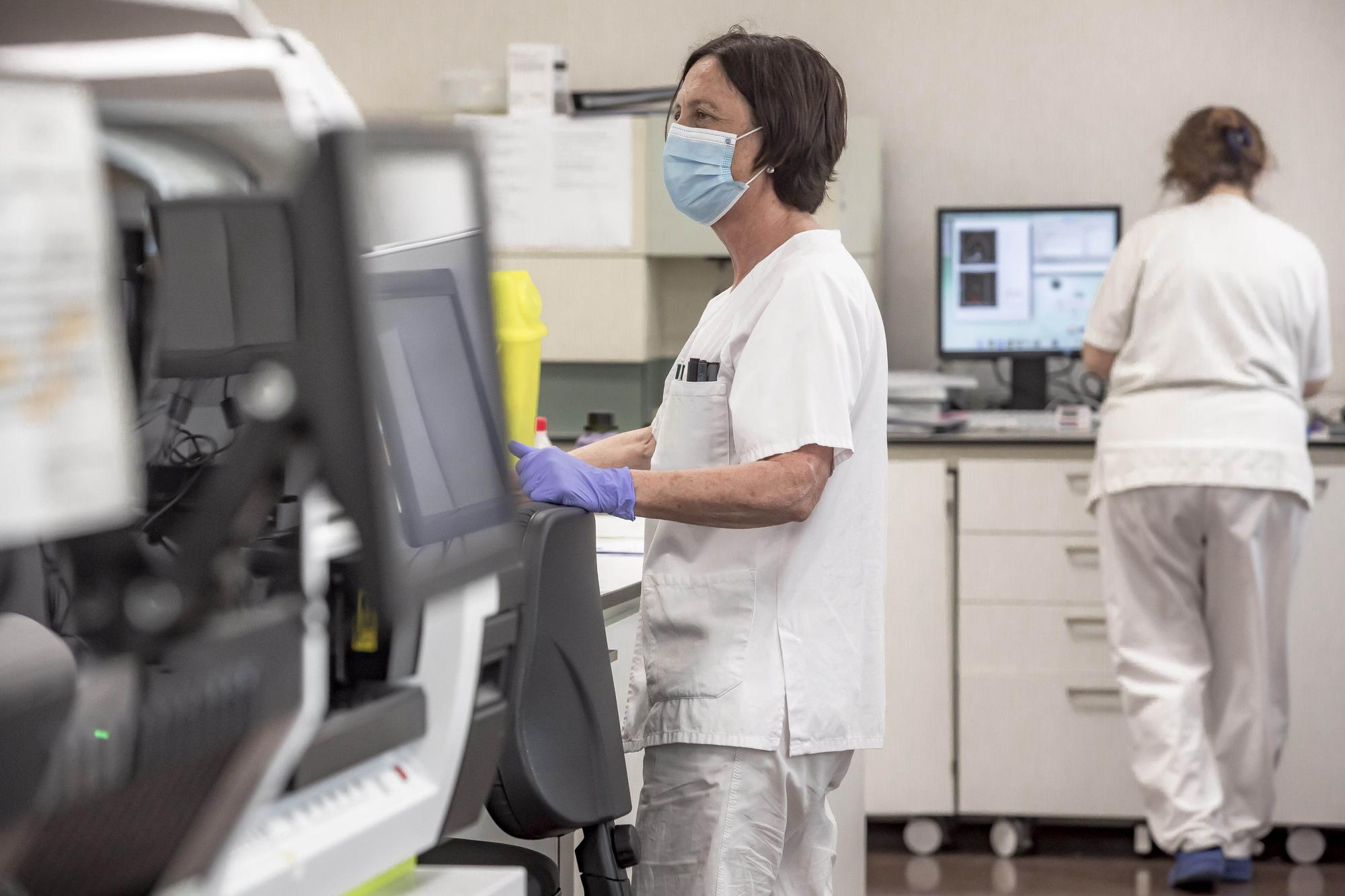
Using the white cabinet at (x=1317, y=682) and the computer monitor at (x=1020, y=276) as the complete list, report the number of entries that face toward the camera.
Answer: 2

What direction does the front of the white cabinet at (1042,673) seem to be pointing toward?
toward the camera

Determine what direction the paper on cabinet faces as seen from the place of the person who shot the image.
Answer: facing the viewer

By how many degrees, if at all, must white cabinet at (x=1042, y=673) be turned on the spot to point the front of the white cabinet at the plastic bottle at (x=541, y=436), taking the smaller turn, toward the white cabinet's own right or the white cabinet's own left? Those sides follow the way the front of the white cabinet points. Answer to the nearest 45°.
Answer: approximately 45° to the white cabinet's own right

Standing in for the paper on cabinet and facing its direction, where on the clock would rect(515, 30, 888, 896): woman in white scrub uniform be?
The woman in white scrub uniform is roughly at 12 o'clock from the paper on cabinet.

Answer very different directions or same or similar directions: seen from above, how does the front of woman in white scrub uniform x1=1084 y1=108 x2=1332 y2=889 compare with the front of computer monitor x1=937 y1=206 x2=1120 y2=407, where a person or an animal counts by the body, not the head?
very different directions

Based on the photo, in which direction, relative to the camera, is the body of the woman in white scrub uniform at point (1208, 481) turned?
away from the camera

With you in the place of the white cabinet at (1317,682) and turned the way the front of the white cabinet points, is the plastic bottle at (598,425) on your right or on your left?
on your right

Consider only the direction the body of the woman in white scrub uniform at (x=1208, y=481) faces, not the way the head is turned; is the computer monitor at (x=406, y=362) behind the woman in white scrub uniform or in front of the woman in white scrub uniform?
behind

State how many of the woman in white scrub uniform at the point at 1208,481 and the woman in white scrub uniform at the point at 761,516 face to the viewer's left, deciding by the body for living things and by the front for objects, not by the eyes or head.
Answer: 1

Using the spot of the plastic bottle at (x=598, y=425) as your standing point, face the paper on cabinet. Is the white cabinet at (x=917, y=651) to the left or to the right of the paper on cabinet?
right

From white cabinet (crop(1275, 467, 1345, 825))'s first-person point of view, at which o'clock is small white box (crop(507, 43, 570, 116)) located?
The small white box is roughly at 3 o'clock from the white cabinet.

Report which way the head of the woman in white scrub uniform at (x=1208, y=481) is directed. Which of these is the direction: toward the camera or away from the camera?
away from the camera

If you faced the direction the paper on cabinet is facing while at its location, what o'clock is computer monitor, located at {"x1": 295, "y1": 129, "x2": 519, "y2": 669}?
The computer monitor is roughly at 12 o'clock from the paper on cabinet.

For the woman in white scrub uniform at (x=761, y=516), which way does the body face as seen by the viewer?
to the viewer's left

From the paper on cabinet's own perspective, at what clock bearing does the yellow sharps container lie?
The yellow sharps container is roughly at 12 o'clock from the paper on cabinet.

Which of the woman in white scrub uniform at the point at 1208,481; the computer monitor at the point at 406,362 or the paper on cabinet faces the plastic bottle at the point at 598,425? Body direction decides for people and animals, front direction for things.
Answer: the paper on cabinet
